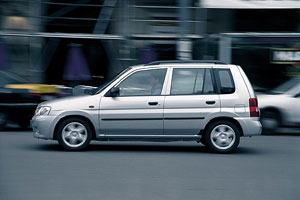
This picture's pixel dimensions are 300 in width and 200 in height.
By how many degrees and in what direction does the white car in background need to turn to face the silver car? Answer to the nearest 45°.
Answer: approximately 45° to its left

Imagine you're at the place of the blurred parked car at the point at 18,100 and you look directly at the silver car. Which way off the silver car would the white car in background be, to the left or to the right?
left

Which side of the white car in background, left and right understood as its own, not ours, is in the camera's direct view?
left

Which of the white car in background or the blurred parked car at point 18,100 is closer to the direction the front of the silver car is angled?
the blurred parked car

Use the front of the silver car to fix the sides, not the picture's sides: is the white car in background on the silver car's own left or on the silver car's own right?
on the silver car's own right

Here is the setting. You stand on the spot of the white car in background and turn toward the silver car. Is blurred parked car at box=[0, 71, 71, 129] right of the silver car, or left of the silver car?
right

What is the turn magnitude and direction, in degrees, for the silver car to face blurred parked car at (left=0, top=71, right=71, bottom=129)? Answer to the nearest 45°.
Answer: approximately 45° to its right

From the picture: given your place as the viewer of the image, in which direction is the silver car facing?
facing to the left of the viewer
